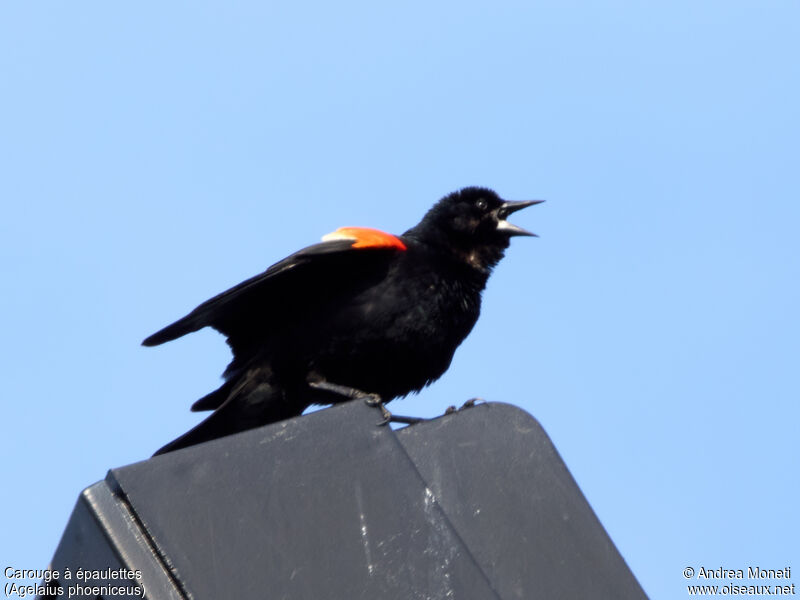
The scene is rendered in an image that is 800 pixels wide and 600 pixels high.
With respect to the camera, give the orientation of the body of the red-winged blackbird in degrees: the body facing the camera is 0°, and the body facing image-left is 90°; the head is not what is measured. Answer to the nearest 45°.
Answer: approximately 270°
